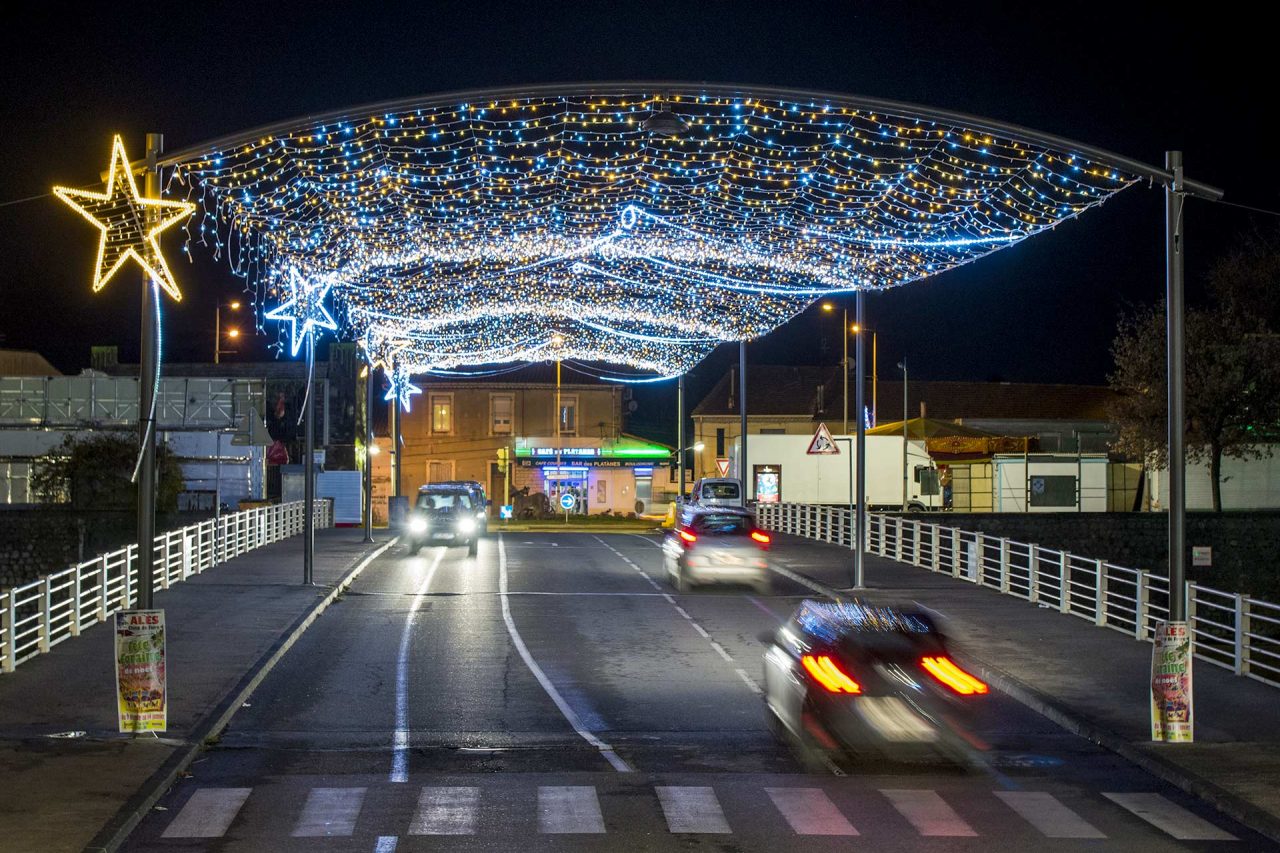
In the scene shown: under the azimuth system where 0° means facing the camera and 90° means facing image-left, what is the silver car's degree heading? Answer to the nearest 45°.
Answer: approximately 180°

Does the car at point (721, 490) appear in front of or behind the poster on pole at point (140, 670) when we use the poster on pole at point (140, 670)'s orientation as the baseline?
behind

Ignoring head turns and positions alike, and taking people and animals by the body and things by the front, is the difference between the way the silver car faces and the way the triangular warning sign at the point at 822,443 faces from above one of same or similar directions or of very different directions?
very different directions

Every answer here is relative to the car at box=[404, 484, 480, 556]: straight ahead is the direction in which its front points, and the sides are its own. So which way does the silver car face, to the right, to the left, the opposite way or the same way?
the opposite way

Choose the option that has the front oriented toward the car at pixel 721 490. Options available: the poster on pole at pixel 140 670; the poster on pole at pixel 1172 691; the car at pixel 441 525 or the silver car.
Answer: the silver car

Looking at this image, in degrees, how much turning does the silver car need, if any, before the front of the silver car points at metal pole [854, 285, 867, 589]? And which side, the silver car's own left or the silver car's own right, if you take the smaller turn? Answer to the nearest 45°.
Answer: approximately 90° to the silver car's own right

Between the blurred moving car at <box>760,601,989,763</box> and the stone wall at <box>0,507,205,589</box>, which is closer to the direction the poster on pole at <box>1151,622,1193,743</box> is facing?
the blurred moving car

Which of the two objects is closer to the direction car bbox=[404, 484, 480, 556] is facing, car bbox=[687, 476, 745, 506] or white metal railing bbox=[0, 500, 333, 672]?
the white metal railing

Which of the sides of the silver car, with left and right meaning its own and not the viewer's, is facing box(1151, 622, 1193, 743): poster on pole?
back

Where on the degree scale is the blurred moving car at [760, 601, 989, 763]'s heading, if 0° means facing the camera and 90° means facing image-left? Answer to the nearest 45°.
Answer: approximately 180°

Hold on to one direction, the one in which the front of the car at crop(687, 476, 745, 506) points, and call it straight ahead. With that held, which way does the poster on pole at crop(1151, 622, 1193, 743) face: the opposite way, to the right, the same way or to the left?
the opposite way
